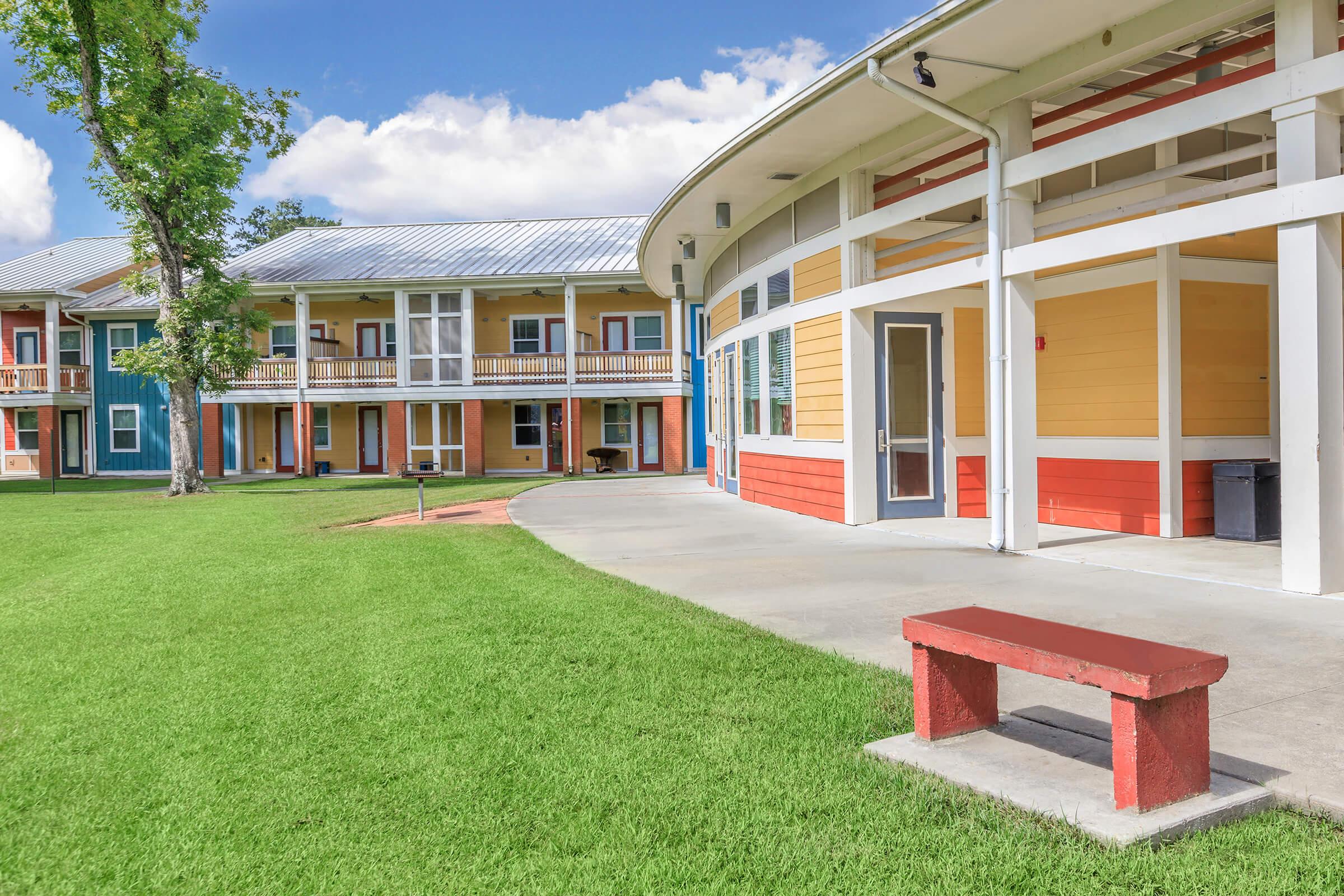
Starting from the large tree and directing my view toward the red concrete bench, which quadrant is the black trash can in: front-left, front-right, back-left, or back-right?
front-left

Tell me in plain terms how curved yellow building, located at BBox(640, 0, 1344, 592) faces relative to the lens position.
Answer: facing the viewer and to the left of the viewer

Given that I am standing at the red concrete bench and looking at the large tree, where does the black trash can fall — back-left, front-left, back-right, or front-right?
front-right

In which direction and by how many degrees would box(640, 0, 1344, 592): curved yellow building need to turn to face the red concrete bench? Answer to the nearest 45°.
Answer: approximately 45° to its left

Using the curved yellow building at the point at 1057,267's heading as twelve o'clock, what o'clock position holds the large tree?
The large tree is roughly at 2 o'clock from the curved yellow building.
